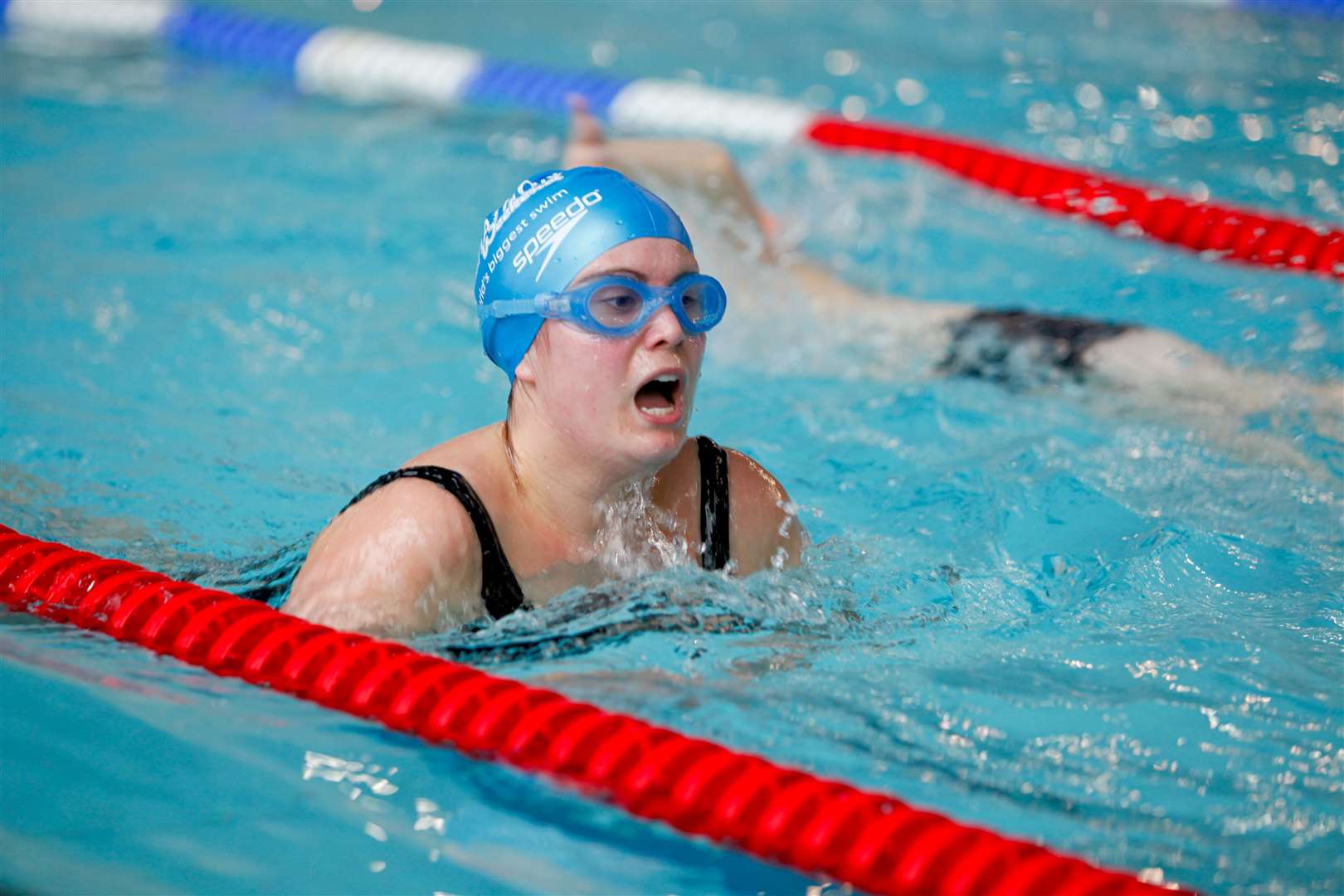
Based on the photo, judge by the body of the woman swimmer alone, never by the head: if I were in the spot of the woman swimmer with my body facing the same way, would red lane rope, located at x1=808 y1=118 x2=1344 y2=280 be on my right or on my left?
on my left

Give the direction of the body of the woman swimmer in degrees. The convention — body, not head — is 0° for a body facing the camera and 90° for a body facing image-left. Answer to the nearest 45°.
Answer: approximately 315°
